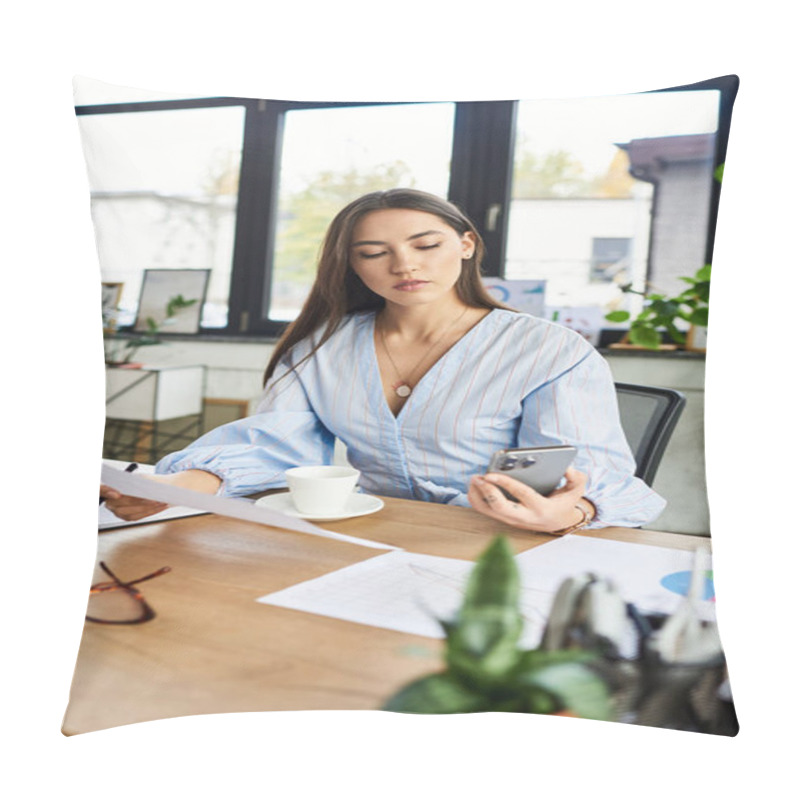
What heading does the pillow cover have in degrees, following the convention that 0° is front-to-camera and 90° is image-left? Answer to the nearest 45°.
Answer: approximately 0°
